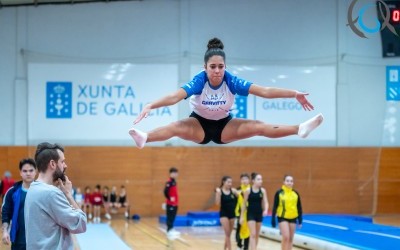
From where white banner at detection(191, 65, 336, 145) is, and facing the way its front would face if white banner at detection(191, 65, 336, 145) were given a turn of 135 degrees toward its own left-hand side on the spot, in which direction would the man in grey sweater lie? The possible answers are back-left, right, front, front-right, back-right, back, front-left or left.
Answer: back-right

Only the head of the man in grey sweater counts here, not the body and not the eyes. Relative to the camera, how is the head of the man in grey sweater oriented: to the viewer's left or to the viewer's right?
to the viewer's right

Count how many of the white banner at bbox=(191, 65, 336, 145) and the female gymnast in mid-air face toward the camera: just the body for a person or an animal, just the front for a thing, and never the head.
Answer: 2

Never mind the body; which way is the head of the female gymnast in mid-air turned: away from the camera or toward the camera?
toward the camera

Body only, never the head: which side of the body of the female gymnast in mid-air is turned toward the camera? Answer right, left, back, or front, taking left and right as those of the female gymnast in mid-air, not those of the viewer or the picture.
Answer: front

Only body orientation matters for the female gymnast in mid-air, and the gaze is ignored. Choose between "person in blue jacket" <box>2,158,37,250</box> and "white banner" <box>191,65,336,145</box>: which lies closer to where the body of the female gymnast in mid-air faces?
the person in blue jacket

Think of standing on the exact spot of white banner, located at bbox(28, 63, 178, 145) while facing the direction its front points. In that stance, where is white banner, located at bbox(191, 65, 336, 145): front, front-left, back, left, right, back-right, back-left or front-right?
left

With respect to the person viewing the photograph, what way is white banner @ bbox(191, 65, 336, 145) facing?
facing the viewer

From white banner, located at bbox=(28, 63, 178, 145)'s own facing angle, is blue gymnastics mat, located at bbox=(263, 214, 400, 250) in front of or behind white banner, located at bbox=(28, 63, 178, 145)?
in front

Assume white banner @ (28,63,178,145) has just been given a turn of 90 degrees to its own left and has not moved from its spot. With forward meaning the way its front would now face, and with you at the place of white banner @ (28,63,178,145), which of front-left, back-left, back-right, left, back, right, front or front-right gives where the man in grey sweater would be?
right

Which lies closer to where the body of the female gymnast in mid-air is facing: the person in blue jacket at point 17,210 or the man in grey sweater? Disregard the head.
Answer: the man in grey sweater

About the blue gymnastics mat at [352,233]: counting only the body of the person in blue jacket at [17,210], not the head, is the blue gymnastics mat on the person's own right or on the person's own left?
on the person's own left
